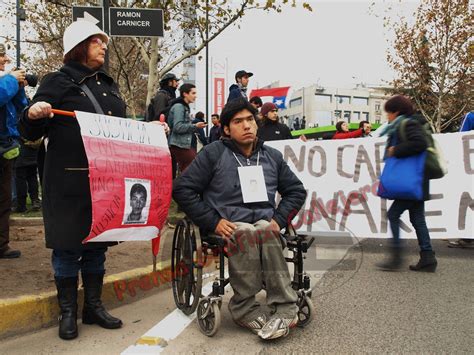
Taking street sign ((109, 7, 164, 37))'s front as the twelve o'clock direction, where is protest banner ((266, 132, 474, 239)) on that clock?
The protest banner is roughly at 9 o'clock from the street sign.

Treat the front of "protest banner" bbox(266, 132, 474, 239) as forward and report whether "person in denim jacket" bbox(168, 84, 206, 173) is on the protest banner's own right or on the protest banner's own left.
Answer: on the protest banner's own right

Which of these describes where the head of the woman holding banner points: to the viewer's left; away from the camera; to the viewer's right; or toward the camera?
to the viewer's right

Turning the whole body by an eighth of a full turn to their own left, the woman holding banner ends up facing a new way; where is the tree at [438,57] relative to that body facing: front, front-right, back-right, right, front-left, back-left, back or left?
front-left

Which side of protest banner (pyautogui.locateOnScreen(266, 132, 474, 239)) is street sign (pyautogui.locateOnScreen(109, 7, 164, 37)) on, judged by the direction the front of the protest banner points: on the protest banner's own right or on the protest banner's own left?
on the protest banner's own right

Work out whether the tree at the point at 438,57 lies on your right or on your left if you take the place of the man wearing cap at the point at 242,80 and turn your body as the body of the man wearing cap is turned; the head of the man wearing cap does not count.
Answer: on your left

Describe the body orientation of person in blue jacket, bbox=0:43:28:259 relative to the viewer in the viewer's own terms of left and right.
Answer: facing to the right of the viewer

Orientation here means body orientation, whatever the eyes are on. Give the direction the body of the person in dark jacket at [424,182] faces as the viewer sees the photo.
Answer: to the viewer's left

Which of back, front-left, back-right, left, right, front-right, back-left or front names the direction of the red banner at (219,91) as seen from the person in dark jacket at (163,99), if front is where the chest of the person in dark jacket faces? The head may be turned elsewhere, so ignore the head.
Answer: left
